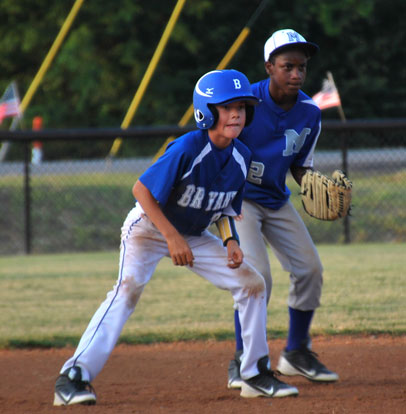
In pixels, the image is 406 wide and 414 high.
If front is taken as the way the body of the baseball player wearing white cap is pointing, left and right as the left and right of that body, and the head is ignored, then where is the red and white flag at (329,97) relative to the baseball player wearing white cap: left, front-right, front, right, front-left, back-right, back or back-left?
back-left

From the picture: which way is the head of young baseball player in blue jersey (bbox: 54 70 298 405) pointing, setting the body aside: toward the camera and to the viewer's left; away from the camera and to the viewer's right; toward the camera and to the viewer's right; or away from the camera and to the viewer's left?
toward the camera and to the viewer's right

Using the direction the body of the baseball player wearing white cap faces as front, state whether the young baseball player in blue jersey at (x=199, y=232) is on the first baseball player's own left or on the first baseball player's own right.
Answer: on the first baseball player's own right

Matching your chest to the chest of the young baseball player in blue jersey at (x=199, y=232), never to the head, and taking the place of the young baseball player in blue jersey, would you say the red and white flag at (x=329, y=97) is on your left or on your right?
on your left

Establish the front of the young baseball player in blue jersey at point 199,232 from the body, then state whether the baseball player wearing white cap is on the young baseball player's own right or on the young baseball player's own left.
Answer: on the young baseball player's own left

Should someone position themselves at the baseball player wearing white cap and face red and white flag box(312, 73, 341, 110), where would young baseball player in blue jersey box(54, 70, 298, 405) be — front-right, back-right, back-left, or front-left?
back-left

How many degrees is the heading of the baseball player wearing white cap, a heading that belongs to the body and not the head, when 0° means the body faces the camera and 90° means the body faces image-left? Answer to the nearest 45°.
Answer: approximately 315°

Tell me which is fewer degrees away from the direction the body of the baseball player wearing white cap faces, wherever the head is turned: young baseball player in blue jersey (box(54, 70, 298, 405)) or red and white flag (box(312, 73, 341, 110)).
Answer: the young baseball player in blue jersey

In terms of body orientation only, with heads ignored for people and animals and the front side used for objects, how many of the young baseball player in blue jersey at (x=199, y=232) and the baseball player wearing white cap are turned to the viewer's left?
0
